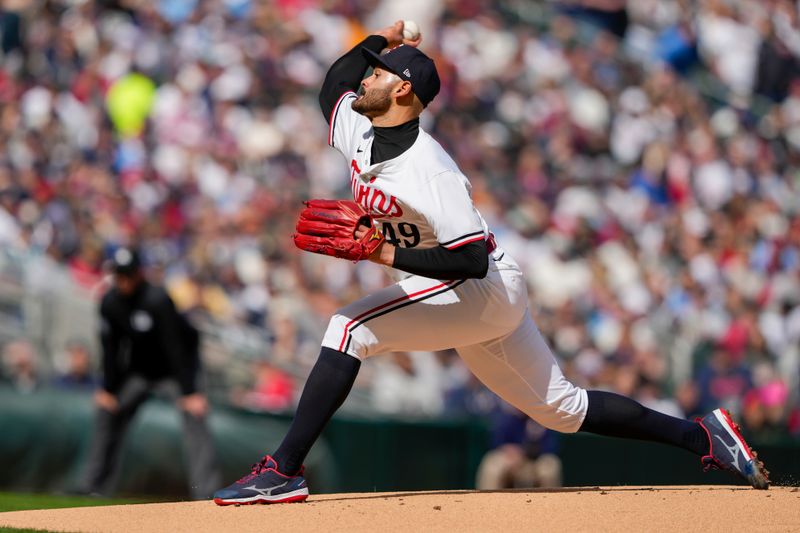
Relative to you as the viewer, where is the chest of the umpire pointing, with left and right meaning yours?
facing the viewer and to the left of the viewer
